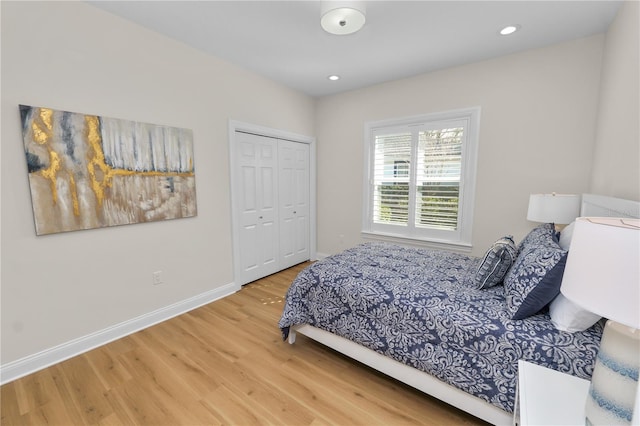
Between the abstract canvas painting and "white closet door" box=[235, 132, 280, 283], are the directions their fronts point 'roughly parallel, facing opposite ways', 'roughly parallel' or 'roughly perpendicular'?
roughly parallel

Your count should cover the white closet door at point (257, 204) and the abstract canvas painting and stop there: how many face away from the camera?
0

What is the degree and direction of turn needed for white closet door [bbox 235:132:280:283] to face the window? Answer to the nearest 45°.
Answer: approximately 45° to its left

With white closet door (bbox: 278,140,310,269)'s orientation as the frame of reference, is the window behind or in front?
in front

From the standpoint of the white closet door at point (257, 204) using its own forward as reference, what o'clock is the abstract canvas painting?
The abstract canvas painting is roughly at 3 o'clock from the white closet door.

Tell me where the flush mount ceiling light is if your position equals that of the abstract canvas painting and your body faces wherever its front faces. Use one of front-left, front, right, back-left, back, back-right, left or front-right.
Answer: front

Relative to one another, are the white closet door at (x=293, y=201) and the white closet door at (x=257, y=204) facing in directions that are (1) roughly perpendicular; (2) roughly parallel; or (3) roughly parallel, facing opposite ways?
roughly parallel

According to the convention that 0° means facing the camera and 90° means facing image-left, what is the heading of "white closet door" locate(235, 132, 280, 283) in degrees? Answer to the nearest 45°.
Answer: approximately 315°

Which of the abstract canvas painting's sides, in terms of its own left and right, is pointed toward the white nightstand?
front

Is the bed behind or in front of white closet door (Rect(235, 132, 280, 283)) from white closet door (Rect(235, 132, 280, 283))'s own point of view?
in front

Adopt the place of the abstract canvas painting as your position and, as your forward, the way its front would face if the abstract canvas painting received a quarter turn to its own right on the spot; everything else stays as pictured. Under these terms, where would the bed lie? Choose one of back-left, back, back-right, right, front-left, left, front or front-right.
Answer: left

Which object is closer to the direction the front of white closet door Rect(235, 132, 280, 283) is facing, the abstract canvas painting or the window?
the window

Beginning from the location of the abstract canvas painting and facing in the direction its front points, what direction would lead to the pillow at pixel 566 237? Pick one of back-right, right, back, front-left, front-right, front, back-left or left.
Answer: front

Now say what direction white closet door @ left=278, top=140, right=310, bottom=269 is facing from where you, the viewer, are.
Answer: facing the viewer and to the right of the viewer

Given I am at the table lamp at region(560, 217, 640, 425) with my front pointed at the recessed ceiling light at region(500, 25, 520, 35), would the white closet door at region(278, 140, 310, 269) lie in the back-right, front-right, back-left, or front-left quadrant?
front-left

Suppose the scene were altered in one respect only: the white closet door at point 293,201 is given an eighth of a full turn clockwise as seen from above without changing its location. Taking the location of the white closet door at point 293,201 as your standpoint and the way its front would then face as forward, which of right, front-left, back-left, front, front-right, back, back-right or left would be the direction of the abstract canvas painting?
front-right

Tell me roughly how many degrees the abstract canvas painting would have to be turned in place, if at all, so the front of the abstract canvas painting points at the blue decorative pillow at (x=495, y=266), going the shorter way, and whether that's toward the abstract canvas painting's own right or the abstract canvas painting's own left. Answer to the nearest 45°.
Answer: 0° — it already faces it

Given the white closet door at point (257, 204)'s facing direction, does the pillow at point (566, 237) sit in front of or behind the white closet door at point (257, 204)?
in front

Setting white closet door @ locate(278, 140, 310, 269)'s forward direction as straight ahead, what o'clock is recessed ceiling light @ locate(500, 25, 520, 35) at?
The recessed ceiling light is roughly at 12 o'clock from the white closet door.
